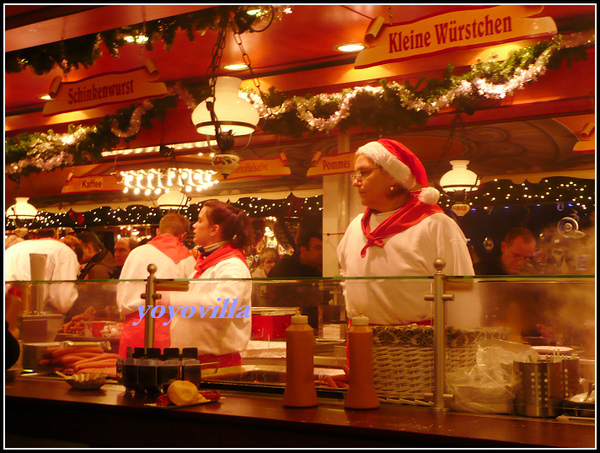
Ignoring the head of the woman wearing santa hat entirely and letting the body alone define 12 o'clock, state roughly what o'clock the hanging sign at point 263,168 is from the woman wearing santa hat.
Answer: The hanging sign is roughly at 4 o'clock from the woman wearing santa hat.

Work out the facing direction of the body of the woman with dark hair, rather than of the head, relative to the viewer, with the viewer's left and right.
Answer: facing to the left of the viewer

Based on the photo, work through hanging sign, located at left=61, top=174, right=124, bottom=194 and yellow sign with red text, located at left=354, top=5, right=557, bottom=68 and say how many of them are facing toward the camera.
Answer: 2

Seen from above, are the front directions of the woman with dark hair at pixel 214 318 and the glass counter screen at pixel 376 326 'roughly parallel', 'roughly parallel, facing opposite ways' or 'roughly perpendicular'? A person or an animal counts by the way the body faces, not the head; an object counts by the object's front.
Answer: roughly perpendicular

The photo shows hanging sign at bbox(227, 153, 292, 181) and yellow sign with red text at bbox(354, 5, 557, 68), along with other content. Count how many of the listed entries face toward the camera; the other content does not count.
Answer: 2

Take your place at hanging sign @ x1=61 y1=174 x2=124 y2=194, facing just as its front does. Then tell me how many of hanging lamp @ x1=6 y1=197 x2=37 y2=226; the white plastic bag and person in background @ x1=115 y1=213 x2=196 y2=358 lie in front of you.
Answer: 2

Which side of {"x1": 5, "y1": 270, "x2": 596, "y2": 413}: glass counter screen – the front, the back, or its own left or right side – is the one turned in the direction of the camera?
front

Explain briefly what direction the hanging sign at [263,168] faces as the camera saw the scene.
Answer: facing the viewer

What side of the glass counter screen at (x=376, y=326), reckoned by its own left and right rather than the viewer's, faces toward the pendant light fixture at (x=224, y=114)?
back

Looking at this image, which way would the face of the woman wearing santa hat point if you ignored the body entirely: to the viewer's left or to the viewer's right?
to the viewer's left

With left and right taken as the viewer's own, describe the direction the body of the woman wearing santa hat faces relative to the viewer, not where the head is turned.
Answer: facing the viewer and to the left of the viewer

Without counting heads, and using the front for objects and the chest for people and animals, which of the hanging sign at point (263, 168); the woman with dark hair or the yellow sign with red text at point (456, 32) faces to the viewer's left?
the woman with dark hair
